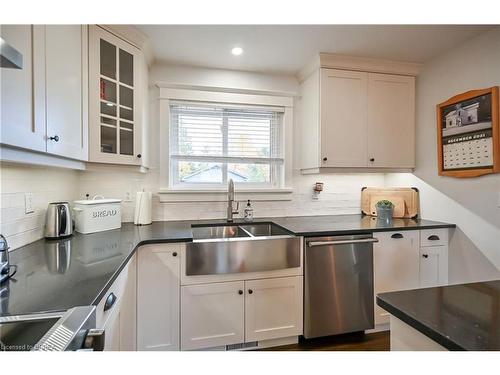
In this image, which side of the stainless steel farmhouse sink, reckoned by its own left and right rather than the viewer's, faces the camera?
front

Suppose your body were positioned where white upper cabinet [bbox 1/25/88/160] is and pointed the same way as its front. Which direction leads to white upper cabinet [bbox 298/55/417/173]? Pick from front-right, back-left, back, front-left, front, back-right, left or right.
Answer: front-left

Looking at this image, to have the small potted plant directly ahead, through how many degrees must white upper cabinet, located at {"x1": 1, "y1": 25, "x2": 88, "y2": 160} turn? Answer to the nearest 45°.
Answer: approximately 45° to its left

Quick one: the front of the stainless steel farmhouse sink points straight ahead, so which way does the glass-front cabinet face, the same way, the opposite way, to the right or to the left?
to the left

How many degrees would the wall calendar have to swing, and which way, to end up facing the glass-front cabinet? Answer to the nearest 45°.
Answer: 0° — it already faces it

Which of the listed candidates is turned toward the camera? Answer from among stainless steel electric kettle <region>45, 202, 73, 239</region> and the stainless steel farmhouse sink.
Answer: the stainless steel farmhouse sink

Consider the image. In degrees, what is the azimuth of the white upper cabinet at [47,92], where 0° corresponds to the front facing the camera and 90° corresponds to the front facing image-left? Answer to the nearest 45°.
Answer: approximately 315°

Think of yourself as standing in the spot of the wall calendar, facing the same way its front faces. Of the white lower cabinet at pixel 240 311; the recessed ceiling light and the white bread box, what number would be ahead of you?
3

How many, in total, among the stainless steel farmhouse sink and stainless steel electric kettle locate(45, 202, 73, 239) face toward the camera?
1

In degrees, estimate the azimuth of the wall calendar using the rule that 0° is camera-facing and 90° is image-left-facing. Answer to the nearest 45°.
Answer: approximately 45°

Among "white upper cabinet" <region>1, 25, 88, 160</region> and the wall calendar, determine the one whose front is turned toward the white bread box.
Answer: the wall calendar
